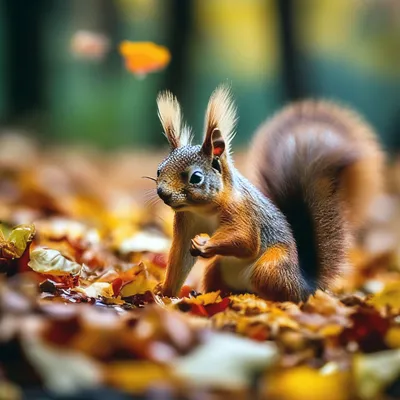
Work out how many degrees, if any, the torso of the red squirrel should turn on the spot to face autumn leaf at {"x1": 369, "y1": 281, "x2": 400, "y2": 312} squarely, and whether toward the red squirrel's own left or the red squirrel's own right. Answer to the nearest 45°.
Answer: approximately 135° to the red squirrel's own left

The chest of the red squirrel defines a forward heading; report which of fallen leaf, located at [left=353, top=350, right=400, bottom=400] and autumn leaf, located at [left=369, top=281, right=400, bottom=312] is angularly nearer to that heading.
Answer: the fallen leaf

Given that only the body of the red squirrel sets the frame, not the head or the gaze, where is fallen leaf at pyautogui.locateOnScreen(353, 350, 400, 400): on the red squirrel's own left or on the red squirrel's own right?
on the red squirrel's own left

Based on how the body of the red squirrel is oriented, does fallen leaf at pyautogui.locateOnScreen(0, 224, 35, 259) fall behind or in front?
in front

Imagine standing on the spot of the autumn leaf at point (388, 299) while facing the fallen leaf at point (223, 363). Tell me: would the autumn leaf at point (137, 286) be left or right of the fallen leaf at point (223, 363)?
right

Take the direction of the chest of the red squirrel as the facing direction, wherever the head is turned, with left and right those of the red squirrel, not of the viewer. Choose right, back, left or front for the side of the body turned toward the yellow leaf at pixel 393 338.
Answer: left

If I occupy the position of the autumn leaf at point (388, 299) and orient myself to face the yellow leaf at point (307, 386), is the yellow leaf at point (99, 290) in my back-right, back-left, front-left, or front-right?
front-right

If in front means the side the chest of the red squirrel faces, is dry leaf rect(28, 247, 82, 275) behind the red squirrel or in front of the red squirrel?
in front

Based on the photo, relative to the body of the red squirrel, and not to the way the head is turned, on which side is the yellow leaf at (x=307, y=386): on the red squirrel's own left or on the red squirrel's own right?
on the red squirrel's own left

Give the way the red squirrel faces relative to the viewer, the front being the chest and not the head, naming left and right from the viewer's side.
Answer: facing the viewer and to the left of the viewer

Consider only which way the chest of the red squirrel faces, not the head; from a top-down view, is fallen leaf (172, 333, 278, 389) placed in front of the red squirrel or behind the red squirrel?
in front

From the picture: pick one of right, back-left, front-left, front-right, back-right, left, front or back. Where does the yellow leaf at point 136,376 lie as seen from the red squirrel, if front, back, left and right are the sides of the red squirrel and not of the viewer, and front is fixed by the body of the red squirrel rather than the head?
front-left
